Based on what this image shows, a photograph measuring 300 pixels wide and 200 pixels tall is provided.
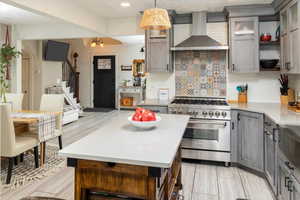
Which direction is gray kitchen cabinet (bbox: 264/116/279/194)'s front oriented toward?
to the viewer's left

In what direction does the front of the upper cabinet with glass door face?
toward the camera

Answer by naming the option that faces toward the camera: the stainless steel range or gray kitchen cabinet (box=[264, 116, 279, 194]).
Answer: the stainless steel range

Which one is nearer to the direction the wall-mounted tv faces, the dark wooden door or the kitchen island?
the kitchen island

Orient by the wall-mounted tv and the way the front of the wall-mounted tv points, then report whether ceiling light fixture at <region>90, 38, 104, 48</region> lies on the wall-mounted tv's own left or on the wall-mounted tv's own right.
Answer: on the wall-mounted tv's own left

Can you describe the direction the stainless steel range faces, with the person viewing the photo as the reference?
facing the viewer

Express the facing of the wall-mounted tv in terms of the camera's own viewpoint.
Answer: facing the viewer and to the right of the viewer

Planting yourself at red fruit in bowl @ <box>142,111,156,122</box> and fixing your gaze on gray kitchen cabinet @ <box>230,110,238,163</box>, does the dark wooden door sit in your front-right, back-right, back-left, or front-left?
front-left

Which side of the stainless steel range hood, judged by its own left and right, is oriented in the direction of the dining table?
right

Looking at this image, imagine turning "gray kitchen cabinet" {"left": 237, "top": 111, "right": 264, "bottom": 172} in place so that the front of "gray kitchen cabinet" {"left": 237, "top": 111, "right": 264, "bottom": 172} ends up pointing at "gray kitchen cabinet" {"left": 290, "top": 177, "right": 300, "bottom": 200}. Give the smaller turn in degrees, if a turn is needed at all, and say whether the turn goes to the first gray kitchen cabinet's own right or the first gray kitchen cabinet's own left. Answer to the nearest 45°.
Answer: approximately 45° to the first gray kitchen cabinet's own left

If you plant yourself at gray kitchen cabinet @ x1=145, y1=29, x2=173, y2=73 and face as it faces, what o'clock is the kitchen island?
The kitchen island is roughly at 12 o'clock from the gray kitchen cabinet.
